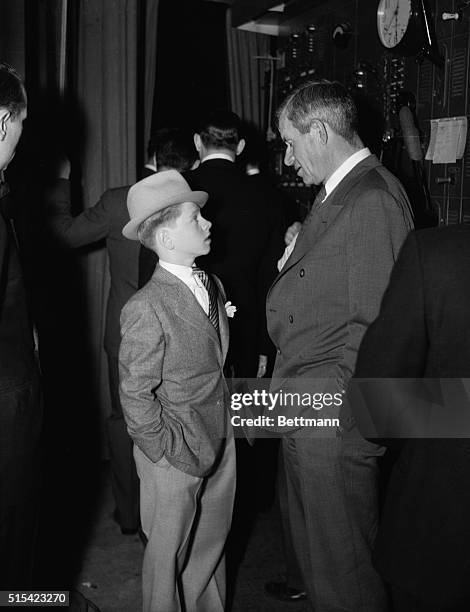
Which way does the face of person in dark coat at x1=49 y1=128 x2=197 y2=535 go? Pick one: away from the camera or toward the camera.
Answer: away from the camera

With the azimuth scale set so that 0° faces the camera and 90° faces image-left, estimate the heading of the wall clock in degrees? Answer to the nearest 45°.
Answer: approximately 45°

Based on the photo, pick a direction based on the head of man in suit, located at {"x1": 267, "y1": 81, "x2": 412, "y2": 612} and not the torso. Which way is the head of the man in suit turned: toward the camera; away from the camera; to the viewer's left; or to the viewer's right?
to the viewer's left

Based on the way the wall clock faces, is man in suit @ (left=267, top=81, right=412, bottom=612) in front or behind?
in front

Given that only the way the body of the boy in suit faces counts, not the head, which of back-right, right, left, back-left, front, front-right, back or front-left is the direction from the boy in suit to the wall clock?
left

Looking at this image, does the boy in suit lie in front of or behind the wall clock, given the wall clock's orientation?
in front

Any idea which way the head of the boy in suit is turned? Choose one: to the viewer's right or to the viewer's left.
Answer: to the viewer's right

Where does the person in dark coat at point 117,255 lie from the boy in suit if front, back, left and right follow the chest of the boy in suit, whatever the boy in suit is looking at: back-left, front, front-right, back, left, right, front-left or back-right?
back-left

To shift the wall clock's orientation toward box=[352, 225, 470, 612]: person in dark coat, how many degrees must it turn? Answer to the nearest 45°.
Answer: approximately 45° to its left
